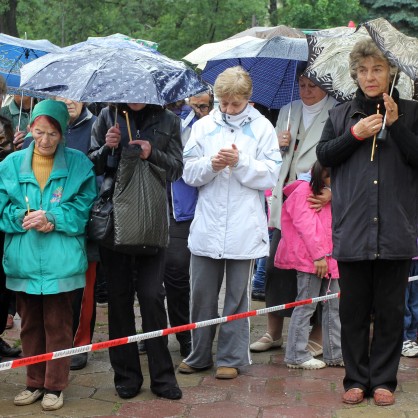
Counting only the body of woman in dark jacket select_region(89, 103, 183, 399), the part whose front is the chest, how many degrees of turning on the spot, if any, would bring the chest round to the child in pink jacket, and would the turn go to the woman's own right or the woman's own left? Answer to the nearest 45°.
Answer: approximately 135° to the woman's own left

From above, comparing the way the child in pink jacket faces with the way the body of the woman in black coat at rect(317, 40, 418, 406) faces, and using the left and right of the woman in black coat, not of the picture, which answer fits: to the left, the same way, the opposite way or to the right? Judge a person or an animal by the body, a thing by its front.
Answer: to the left

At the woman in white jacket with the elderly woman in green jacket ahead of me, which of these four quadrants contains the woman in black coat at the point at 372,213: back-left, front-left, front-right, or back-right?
back-left

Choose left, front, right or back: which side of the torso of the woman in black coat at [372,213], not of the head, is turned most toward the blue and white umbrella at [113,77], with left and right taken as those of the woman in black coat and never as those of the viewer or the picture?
right

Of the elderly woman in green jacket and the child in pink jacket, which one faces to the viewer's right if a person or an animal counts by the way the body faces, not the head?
the child in pink jacket

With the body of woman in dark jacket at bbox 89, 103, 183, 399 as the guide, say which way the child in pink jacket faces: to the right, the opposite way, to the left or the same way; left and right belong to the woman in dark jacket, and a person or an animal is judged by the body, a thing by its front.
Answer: to the left

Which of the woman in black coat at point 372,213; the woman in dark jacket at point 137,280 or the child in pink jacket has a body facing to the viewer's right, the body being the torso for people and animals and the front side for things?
the child in pink jacket

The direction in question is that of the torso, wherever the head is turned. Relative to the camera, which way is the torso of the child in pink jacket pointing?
to the viewer's right
